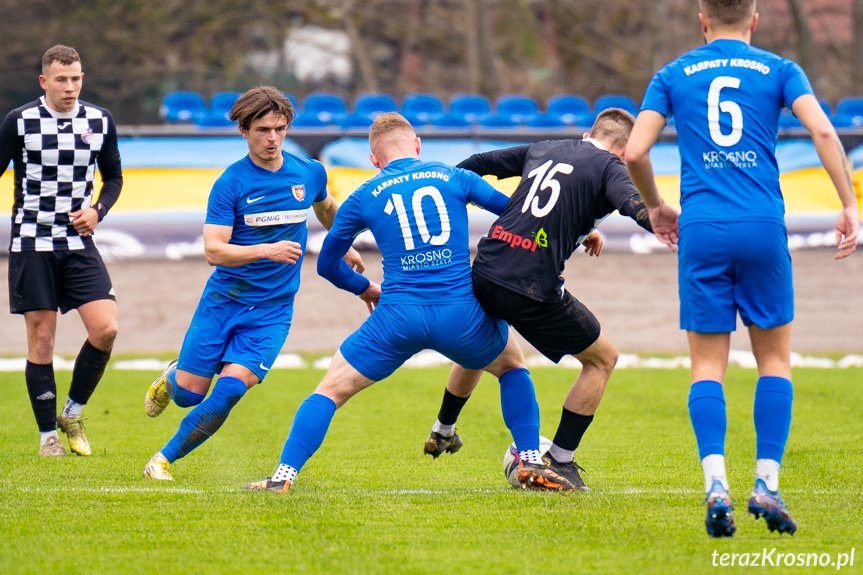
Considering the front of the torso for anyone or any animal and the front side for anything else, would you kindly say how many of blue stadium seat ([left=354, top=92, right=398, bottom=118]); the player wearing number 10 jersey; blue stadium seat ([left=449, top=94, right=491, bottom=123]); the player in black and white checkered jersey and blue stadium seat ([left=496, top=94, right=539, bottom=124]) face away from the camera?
1

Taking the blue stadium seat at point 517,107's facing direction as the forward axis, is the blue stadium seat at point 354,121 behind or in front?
in front

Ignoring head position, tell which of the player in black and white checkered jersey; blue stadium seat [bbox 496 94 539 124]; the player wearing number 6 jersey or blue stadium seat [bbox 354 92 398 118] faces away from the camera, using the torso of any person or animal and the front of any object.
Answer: the player wearing number 6 jersey

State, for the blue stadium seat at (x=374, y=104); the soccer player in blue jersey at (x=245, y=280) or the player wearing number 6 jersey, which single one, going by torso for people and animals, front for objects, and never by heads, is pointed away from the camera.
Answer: the player wearing number 6 jersey

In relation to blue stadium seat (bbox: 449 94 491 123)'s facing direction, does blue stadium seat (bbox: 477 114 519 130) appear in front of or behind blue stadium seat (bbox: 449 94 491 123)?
in front

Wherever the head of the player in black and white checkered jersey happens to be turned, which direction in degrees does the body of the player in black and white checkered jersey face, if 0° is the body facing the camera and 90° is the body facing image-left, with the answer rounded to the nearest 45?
approximately 0°

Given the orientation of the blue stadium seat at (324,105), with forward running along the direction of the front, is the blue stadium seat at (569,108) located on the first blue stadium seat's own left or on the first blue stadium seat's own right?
on the first blue stadium seat's own left

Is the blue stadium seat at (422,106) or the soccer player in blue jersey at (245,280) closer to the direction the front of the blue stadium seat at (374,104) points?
the soccer player in blue jersey

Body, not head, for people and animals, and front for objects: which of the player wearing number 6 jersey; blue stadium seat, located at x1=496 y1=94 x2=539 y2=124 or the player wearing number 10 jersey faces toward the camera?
the blue stadium seat

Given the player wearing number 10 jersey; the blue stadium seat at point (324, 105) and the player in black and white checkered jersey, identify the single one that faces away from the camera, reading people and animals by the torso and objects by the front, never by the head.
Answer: the player wearing number 10 jersey

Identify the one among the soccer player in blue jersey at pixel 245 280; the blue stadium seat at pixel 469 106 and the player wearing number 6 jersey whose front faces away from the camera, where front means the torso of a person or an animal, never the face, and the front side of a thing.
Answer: the player wearing number 6 jersey

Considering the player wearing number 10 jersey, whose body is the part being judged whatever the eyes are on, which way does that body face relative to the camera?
away from the camera

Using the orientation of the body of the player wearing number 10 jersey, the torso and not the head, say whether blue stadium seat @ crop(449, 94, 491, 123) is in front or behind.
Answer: in front

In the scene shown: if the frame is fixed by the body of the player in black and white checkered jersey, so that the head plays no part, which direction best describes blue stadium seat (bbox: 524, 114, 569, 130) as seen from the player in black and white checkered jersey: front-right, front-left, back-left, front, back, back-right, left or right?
back-left

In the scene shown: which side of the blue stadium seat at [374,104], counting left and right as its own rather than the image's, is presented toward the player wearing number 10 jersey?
front

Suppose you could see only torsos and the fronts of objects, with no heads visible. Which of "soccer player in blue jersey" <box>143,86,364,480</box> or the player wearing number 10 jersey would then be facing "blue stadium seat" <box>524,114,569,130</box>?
the player wearing number 10 jersey

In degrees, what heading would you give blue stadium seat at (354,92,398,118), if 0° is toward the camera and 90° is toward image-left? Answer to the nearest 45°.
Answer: approximately 0°

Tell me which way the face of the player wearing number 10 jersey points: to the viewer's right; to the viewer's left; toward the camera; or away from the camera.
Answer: away from the camera

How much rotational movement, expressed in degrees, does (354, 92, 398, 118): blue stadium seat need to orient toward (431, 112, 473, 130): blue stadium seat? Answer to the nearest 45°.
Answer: approximately 45° to its left

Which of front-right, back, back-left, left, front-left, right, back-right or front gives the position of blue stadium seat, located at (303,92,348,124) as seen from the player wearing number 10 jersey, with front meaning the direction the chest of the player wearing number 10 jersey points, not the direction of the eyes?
front
